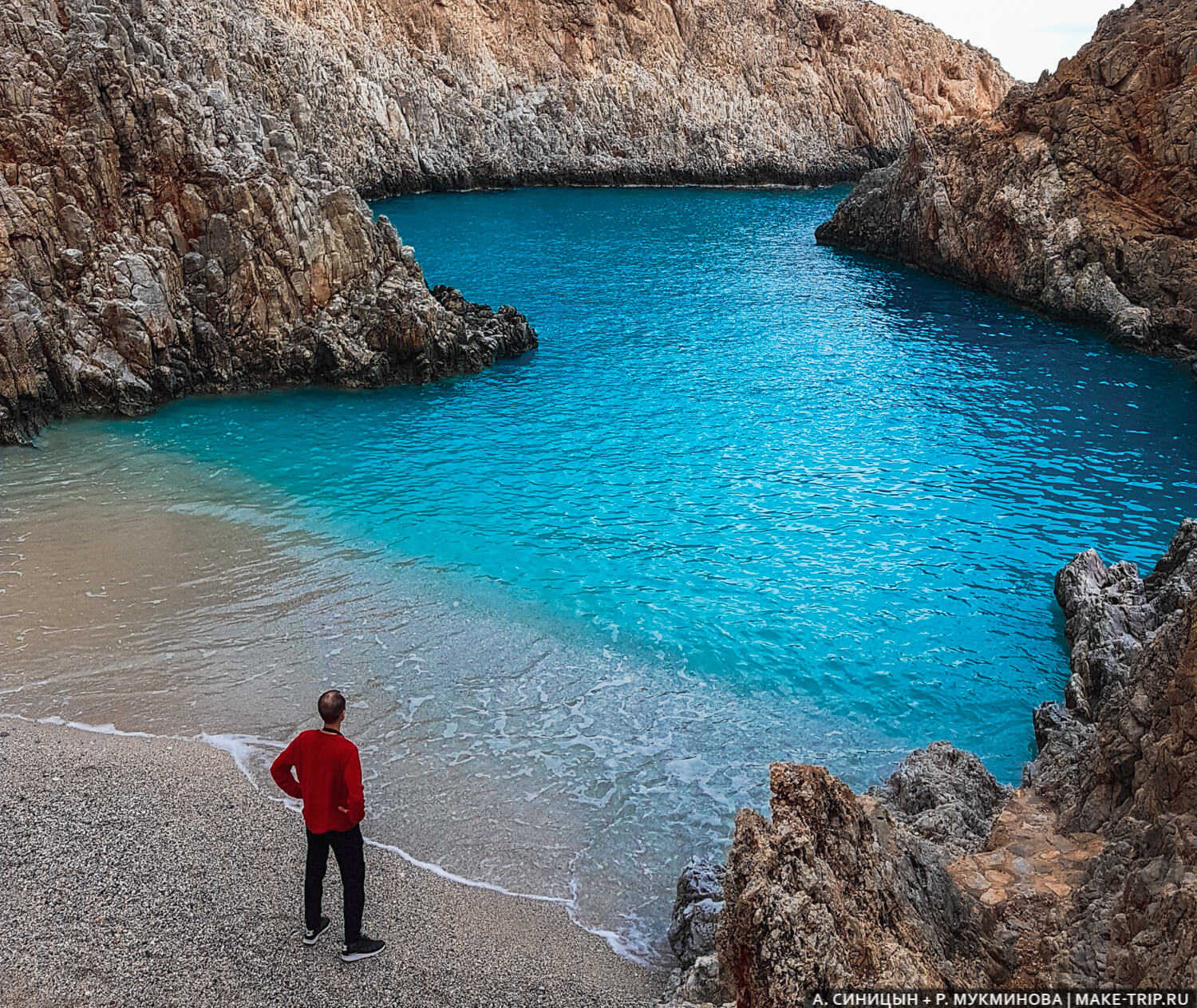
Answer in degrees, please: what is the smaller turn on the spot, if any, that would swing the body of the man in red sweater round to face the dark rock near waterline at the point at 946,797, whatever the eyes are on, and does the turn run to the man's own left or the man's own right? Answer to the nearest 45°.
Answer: approximately 45° to the man's own right

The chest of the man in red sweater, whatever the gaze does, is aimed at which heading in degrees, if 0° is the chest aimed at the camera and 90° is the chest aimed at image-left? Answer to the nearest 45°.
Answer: approximately 225°

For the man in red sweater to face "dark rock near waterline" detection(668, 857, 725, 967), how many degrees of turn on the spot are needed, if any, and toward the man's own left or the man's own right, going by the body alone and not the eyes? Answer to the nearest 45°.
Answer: approximately 45° to the man's own right

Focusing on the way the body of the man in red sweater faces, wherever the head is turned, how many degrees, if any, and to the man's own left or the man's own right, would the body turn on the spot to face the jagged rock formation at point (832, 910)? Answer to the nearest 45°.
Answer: approximately 90° to the man's own right
